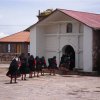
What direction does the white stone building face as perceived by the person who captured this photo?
facing the viewer and to the left of the viewer
